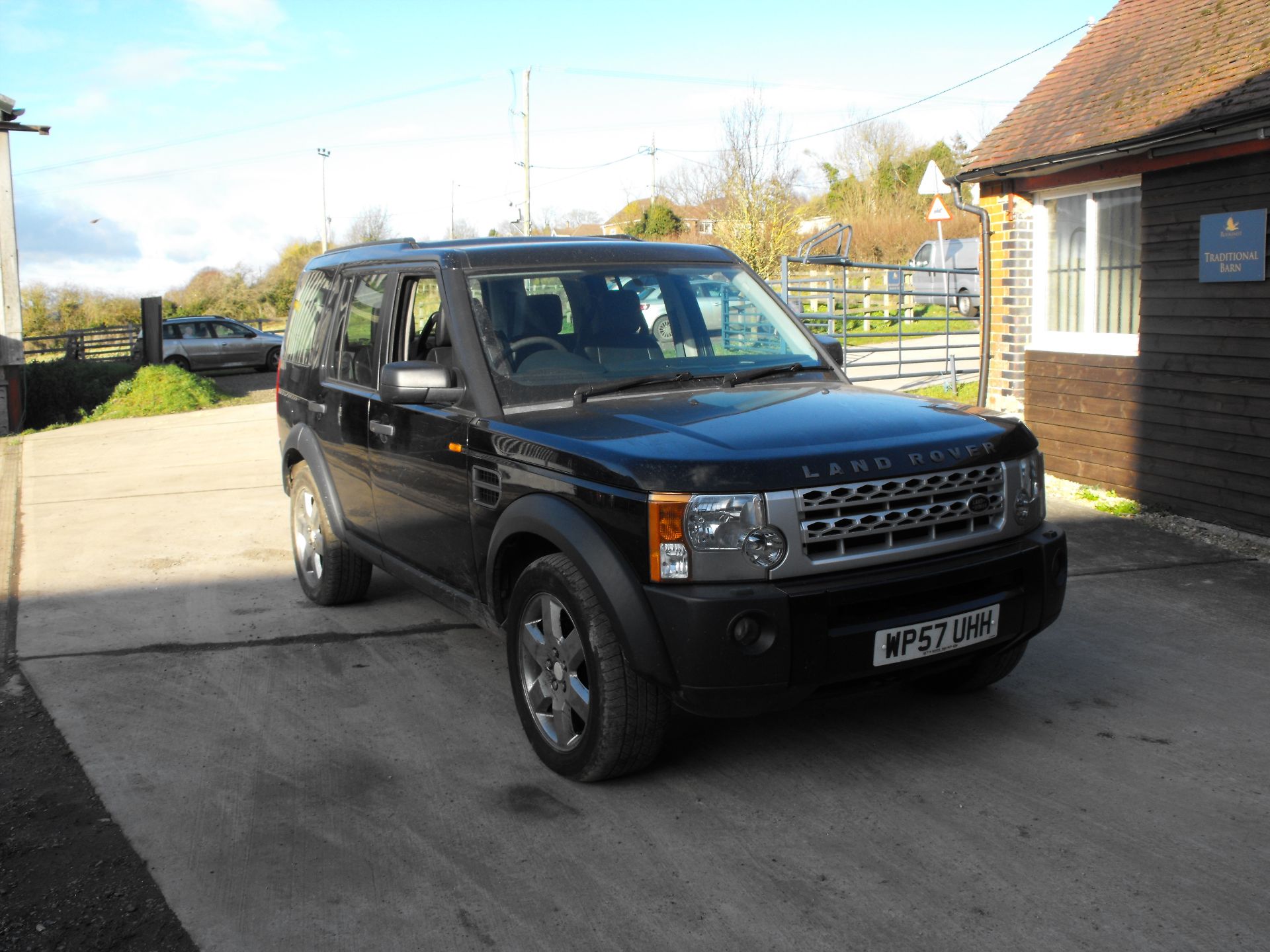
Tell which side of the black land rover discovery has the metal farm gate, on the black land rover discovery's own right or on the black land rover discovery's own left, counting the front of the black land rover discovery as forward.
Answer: on the black land rover discovery's own left

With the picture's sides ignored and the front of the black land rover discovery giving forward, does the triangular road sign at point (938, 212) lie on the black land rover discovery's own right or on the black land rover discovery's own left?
on the black land rover discovery's own left

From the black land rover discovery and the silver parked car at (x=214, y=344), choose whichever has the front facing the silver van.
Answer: the silver parked car

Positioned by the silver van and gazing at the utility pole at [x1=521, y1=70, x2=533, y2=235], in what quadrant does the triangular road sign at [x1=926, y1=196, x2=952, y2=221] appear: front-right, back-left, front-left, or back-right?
back-left

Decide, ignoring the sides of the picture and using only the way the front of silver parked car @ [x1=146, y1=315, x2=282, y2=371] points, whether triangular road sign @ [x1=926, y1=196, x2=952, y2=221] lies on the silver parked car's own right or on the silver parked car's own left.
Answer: on the silver parked car's own right

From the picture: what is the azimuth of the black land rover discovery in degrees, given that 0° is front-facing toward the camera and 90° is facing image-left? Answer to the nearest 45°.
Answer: approximately 315°

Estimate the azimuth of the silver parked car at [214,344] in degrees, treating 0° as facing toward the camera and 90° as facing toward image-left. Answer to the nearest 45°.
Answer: approximately 270°

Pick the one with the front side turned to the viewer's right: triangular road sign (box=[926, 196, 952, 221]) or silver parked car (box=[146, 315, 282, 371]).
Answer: the silver parked car

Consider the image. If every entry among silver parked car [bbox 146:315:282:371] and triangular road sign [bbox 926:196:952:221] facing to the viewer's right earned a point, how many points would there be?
1
